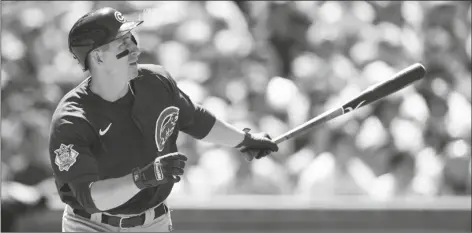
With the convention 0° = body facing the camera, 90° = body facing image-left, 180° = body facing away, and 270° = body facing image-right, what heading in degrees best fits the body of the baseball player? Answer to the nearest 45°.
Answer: approximately 315°
